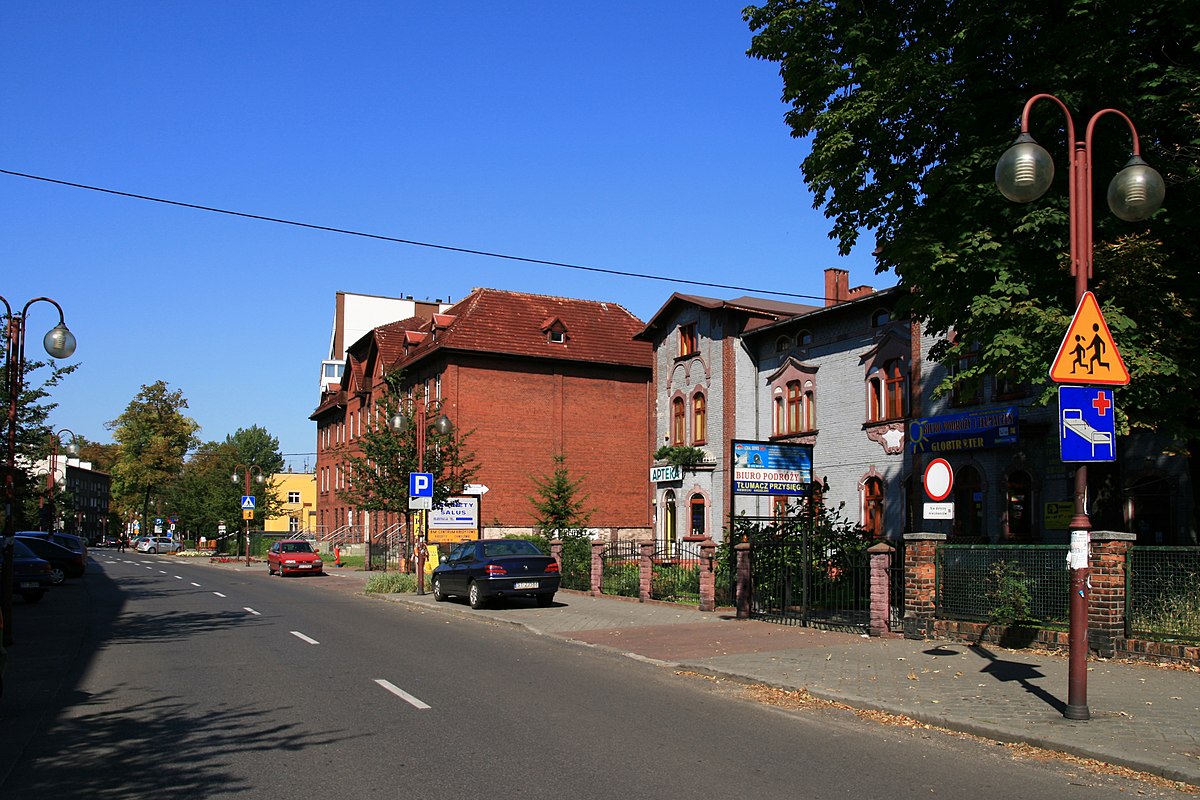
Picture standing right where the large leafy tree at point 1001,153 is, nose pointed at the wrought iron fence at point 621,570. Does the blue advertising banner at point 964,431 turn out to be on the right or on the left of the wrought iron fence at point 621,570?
right

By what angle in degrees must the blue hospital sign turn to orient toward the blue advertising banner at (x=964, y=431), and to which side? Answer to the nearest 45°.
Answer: approximately 180°

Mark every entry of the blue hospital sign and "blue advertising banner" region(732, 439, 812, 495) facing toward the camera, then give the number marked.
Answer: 2

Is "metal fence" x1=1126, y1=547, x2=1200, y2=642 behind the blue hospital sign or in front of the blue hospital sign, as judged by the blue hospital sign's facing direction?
behind

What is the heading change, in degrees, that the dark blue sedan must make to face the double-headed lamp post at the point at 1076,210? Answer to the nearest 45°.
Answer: approximately 135° to its left

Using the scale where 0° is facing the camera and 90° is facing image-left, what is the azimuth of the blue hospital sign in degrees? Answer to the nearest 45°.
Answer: approximately 0°
